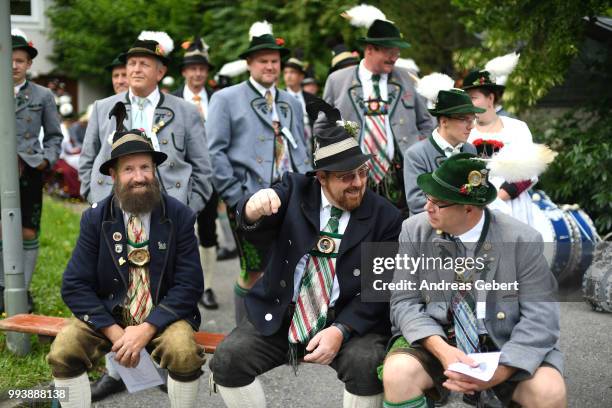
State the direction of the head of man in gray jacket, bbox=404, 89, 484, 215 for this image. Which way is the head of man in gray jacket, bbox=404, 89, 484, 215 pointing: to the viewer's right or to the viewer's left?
to the viewer's right

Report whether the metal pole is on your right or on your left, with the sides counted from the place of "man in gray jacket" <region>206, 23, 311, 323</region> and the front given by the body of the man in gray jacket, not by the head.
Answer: on your right

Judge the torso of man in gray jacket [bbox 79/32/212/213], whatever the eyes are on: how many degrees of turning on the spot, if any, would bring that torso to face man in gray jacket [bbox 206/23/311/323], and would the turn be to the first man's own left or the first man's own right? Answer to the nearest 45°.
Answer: approximately 90° to the first man's own left

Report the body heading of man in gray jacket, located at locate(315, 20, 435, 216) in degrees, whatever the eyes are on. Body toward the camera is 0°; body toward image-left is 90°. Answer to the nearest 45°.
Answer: approximately 0°

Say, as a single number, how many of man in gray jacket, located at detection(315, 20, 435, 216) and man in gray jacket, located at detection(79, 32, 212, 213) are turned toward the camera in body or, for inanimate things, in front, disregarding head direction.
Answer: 2

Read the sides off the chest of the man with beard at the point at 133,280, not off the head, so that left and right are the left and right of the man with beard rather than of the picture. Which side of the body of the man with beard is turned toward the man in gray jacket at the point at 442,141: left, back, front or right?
left

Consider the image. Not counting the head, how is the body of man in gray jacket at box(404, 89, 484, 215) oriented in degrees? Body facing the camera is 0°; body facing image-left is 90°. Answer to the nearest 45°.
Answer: approximately 315°

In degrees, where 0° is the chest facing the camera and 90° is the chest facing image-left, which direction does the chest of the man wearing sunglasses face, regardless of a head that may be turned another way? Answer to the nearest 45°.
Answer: approximately 0°
